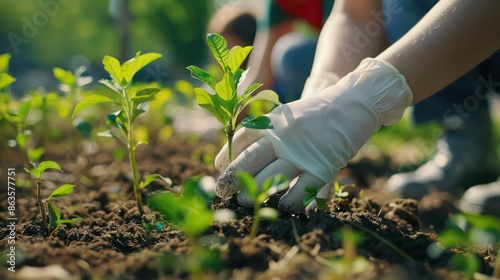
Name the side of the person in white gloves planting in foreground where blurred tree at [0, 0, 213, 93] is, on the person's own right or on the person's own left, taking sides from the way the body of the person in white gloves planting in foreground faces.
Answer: on the person's own right
